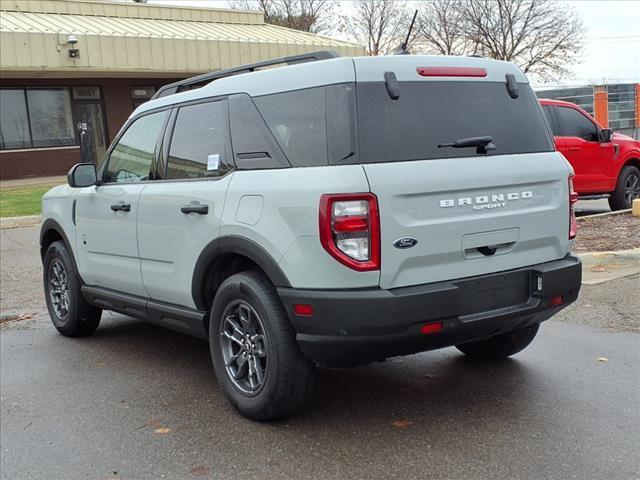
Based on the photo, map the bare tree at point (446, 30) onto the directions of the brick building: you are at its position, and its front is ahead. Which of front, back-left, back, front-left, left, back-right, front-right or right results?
back-left

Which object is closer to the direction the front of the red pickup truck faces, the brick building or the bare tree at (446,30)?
the bare tree

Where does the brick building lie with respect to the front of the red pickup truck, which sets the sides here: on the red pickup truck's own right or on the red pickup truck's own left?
on the red pickup truck's own left

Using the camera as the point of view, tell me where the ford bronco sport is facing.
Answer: facing away from the viewer and to the left of the viewer

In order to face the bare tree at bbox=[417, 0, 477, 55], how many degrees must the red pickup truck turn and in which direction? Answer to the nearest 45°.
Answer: approximately 45° to its left

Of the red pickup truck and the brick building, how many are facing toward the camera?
1

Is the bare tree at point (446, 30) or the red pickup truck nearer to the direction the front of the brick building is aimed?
the red pickup truck

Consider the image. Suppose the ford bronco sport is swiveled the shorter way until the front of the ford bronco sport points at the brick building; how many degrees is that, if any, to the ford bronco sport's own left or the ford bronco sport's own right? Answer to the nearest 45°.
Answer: approximately 45° to the ford bronco sport's own right

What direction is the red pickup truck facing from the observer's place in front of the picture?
facing away from the viewer and to the right of the viewer

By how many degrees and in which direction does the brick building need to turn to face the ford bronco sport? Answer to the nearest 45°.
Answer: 0° — it already faces it

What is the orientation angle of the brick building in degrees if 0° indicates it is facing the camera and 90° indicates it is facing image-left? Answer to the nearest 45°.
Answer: approximately 0°

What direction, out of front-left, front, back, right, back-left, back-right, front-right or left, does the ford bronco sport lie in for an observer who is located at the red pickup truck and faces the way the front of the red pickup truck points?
back-right

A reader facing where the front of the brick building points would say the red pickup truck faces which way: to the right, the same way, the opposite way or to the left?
to the left

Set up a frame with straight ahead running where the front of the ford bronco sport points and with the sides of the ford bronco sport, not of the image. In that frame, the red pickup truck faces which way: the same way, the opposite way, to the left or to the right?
to the right
